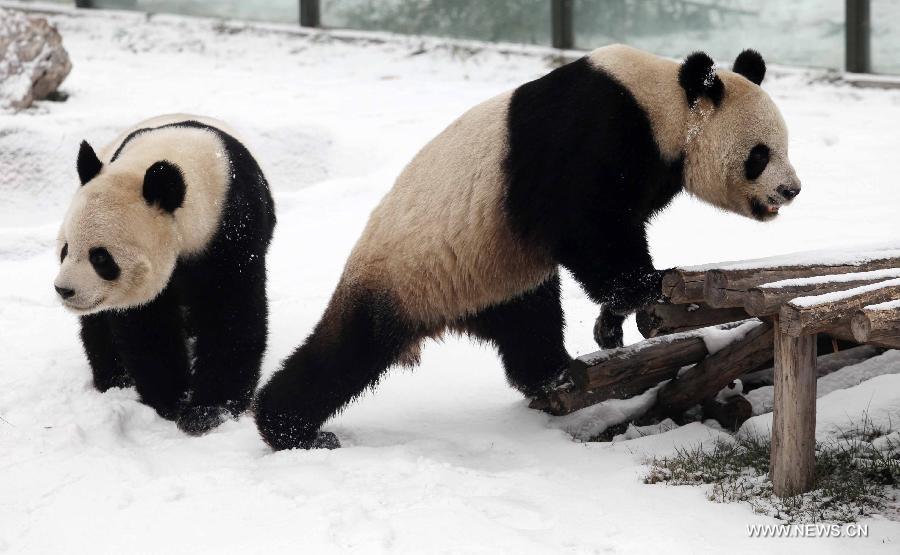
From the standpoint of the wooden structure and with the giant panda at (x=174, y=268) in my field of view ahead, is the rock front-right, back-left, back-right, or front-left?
front-right

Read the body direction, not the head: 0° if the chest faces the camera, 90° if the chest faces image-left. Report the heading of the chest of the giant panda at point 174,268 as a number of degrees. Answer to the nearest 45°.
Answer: approximately 45°

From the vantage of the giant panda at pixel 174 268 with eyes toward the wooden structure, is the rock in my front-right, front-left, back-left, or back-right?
back-left

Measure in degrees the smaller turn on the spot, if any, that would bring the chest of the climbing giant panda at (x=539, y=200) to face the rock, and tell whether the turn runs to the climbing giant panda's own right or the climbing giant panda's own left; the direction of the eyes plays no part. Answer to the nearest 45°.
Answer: approximately 135° to the climbing giant panda's own left

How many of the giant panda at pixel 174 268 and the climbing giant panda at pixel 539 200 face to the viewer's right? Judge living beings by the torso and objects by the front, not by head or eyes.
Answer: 1

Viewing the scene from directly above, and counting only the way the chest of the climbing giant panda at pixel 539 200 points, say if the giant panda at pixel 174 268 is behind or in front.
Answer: behind

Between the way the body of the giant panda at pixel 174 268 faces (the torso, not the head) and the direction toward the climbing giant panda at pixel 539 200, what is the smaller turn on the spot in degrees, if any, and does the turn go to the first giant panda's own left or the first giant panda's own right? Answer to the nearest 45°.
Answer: approximately 90° to the first giant panda's own left

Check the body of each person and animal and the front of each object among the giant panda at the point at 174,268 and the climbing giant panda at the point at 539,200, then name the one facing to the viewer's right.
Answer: the climbing giant panda

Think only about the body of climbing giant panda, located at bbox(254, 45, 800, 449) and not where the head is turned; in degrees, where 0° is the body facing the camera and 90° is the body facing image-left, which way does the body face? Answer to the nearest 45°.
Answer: approximately 270°

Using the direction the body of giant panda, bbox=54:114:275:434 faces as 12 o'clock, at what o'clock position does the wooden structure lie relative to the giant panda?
The wooden structure is roughly at 9 o'clock from the giant panda.

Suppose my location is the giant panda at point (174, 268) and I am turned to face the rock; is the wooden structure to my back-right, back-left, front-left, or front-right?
back-right

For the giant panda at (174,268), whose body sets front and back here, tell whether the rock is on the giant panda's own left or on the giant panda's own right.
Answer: on the giant panda's own right
